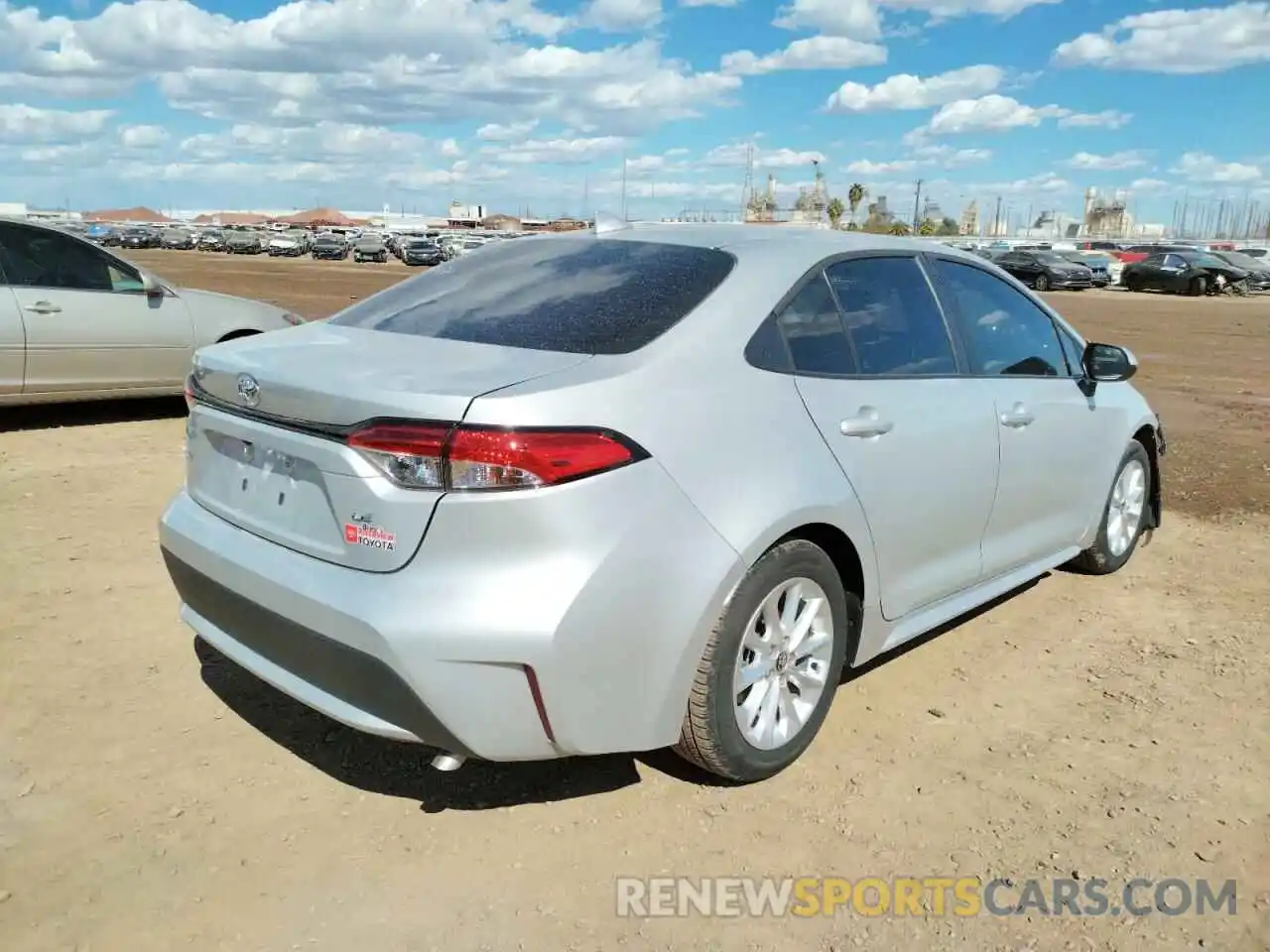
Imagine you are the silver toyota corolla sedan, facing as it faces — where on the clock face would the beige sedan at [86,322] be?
The beige sedan is roughly at 9 o'clock from the silver toyota corolla sedan.

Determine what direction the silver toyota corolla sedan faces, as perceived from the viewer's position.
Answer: facing away from the viewer and to the right of the viewer

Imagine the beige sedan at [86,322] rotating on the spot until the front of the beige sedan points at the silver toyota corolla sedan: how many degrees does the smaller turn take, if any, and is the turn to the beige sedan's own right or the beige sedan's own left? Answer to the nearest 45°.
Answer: approximately 90° to the beige sedan's own right

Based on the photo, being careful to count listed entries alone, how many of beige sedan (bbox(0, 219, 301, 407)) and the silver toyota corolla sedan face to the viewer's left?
0

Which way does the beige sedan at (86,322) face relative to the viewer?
to the viewer's right
